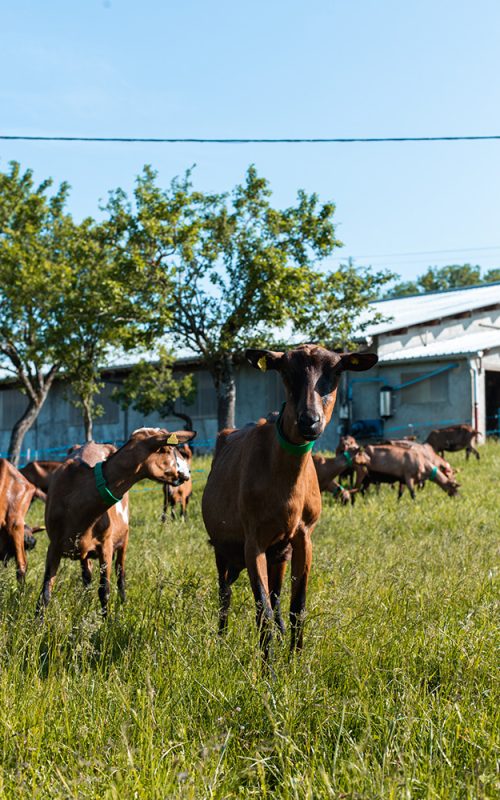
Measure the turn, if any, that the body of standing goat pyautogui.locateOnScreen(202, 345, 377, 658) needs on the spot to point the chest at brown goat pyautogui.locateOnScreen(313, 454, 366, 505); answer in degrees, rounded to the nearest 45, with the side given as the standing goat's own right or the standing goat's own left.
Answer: approximately 135° to the standing goat's own left

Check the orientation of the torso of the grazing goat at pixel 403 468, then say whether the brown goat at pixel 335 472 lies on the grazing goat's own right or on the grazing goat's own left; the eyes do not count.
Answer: on the grazing goat's own right

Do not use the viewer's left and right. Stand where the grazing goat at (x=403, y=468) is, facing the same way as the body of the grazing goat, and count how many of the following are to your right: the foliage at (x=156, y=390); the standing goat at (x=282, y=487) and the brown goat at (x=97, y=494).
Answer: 2

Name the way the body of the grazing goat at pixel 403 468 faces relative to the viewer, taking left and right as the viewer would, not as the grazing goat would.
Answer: facing to the right of the viewer

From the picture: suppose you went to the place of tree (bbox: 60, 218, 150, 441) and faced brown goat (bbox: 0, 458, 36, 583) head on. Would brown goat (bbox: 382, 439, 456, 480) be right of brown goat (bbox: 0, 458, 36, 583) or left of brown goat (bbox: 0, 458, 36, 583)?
left

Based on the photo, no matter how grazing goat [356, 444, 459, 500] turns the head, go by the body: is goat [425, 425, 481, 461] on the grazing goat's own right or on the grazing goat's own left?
on the grazing goat's own left

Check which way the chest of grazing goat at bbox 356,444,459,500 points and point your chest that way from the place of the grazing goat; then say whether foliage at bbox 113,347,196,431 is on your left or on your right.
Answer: on your left

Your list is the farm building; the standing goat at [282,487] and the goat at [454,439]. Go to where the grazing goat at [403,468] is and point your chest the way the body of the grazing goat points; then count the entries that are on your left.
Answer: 2

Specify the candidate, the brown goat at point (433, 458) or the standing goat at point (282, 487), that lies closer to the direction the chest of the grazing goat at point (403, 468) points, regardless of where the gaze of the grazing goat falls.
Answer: the brown goat

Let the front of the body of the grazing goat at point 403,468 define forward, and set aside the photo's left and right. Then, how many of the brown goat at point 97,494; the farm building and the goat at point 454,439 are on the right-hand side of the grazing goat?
1

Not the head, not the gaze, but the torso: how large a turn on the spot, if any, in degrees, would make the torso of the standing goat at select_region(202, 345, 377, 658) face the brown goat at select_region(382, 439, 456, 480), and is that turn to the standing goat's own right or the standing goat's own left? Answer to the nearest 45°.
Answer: approximately 135° to the standing goat's own left

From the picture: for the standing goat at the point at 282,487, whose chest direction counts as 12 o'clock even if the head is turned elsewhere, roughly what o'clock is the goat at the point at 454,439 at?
The goat is roughly at 8 o'clock from the standing goat.

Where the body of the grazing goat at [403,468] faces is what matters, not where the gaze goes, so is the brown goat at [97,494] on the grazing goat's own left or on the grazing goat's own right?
on the grazing goat's own right
